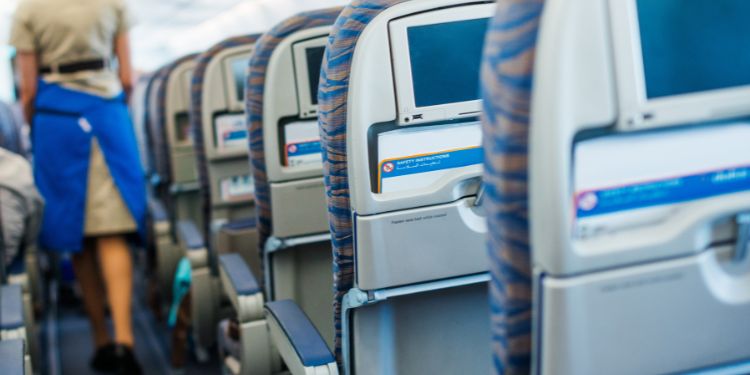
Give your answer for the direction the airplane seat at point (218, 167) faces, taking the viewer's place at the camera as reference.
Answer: facing away from the viewer

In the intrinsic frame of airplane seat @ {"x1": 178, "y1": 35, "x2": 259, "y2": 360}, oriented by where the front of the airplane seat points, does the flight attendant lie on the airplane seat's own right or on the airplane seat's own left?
on the airplane seat's own left

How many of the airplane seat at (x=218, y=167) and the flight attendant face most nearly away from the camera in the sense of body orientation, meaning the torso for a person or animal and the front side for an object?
2

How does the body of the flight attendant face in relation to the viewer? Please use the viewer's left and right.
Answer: facing away from the viewer

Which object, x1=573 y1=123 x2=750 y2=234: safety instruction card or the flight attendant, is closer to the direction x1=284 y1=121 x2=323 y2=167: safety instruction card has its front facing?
the safety instruction card

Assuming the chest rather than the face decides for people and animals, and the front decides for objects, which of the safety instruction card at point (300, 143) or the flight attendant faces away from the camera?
the flight attendant

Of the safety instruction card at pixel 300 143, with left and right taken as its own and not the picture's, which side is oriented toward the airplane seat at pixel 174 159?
back

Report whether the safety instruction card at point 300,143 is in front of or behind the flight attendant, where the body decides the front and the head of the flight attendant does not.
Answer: behind

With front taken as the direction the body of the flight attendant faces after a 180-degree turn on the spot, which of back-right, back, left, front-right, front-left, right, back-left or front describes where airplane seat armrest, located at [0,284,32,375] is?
front

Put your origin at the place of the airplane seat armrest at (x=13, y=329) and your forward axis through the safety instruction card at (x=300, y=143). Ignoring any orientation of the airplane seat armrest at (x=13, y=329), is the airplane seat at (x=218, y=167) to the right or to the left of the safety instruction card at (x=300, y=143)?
left

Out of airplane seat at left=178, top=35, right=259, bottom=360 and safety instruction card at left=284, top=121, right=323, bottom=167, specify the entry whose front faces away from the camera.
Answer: the airplane seat

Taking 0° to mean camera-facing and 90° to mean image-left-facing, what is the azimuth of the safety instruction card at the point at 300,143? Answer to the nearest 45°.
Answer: approximately 0°

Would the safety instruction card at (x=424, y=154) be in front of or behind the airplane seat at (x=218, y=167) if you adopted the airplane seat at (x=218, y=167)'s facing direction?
behind

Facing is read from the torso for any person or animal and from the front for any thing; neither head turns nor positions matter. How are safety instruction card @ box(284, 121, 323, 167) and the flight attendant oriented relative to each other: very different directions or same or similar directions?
very different directions
